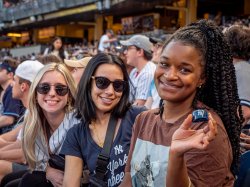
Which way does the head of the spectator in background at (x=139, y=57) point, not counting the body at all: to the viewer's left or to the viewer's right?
to the viewer's left

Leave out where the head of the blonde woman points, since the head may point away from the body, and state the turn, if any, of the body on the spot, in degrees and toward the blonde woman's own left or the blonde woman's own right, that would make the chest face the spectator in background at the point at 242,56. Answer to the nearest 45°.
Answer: approximately 90° to the blonde woman's own left

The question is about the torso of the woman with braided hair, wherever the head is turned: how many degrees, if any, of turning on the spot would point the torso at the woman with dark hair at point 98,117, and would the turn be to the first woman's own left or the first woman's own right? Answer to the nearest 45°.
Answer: approximately 90° to the first woman's own right

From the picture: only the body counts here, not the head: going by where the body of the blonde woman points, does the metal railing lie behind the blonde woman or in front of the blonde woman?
behind

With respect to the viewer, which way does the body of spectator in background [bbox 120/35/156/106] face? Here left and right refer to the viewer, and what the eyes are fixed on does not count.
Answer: facing to the left of the viewer

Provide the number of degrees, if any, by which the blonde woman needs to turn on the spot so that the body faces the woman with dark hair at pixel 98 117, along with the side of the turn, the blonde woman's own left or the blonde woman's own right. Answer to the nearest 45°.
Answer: approximately 45° to the blonde woman's own left

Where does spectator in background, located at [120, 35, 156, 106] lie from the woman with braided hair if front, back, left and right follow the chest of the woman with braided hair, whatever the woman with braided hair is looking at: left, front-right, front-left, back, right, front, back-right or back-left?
back-right
